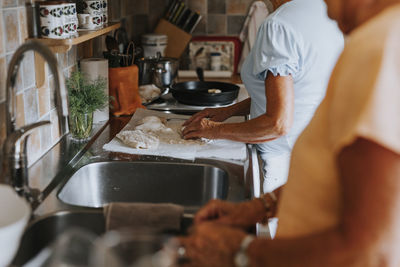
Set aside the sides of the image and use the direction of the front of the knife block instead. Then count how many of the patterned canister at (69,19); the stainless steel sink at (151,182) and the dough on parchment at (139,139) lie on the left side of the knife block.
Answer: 0

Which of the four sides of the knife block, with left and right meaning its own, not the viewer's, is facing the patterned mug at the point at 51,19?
right

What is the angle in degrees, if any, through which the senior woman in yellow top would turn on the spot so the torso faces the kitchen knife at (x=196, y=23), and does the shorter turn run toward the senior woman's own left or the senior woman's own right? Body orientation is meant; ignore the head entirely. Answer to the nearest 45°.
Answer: approximately 90° to the senior woman's own right

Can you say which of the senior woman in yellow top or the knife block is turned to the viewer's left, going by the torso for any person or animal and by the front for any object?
the senior woman in yellow top

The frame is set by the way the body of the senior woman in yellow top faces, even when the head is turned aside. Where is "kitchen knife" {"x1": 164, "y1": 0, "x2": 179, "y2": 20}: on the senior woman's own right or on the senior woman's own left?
on the senior woman's own right

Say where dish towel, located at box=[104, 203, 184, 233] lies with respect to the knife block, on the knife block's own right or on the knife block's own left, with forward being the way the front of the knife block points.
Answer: on the knife block's own right

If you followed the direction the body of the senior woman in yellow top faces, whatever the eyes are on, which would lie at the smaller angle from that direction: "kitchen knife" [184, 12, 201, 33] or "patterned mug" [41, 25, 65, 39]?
the patterned mug

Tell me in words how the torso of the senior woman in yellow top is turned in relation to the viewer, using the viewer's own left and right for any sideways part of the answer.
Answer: facing to the left of the viewer

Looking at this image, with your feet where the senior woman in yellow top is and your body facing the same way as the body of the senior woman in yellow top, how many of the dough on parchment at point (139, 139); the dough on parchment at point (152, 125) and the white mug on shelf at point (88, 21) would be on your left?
0

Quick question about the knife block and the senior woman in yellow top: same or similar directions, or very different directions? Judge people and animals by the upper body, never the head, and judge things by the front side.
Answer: very different directions

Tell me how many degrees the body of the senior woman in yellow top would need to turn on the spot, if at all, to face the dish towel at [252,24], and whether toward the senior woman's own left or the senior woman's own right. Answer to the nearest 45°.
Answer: approximately 90° to the senior woman's own right
